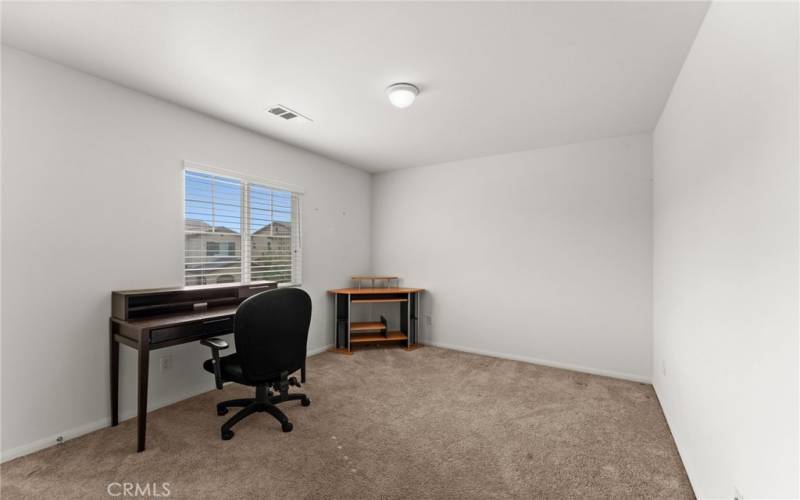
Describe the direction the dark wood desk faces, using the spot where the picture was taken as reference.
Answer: facing the viewer and to the right of the viewer

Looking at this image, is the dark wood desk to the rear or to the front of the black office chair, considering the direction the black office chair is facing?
to the front

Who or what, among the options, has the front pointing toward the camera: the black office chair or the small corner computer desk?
the small corner computer desk

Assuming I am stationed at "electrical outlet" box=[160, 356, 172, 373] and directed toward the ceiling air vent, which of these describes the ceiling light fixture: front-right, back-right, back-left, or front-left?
front-right

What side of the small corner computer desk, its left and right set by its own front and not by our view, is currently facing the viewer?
front

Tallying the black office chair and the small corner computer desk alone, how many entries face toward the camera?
1

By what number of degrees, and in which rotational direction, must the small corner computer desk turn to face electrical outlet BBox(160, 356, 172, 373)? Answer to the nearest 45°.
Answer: approximately 45° to its right

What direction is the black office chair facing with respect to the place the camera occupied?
facing away from the viewer and to the left of the viewer

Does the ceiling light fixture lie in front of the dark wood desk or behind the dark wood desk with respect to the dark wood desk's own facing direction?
in front

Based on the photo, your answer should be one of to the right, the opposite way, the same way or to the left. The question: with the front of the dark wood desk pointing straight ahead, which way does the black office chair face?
the opposite way

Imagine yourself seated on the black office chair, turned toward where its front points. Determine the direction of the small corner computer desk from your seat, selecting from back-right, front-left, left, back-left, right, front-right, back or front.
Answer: right

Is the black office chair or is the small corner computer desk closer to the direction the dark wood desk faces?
the black office chair
